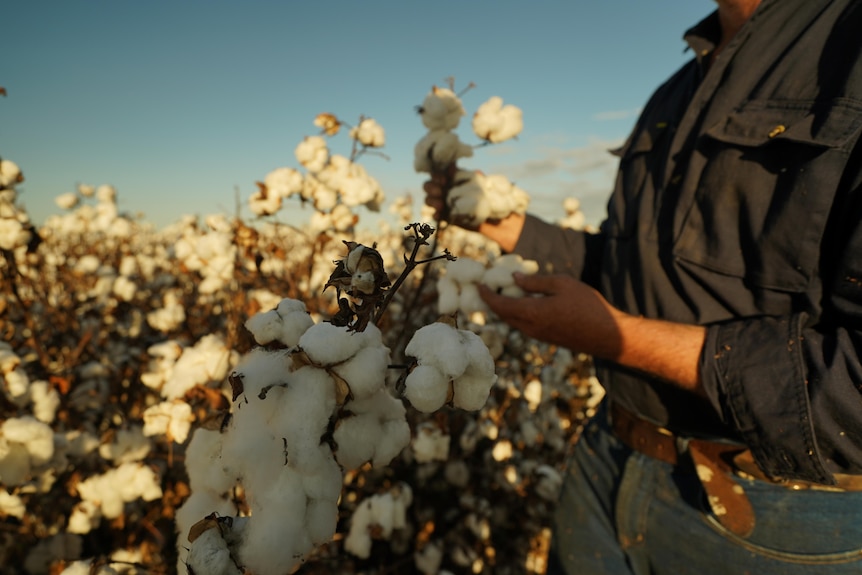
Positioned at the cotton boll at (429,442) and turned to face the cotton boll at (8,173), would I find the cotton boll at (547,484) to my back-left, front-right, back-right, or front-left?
back-right

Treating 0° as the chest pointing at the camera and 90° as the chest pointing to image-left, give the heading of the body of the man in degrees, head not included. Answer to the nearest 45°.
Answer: approximately 45°

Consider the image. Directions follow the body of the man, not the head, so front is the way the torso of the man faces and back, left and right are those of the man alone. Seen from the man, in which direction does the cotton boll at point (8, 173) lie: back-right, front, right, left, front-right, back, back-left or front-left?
front-right

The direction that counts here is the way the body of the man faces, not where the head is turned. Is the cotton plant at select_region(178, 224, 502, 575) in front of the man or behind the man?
in front

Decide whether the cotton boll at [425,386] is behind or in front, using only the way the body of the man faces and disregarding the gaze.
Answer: in front

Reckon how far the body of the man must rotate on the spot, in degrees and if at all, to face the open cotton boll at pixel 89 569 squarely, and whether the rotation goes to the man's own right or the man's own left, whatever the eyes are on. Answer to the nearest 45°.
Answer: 0° — they already face it
